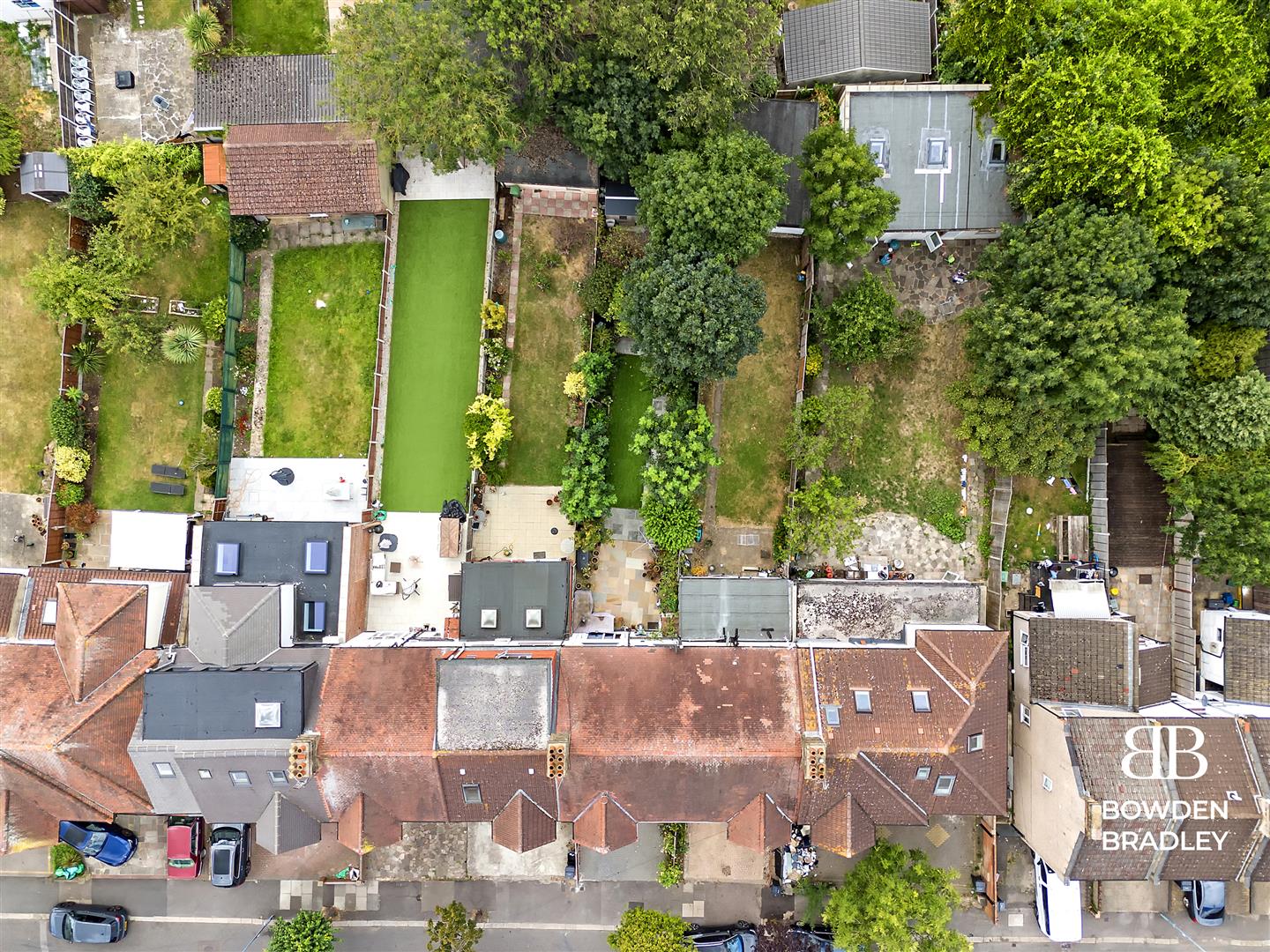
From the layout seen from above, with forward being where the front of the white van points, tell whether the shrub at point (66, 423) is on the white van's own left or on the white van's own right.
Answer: on the white van's own left

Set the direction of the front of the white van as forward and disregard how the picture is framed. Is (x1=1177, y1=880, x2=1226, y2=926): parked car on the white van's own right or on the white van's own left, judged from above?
on the white van's own right

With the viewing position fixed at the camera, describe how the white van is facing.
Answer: facing away from the viewer

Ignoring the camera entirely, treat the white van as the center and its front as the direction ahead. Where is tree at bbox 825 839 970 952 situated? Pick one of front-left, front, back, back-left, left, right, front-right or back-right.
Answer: back-left
